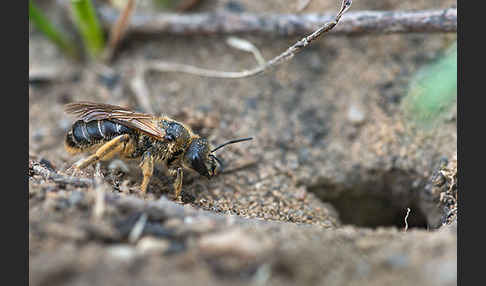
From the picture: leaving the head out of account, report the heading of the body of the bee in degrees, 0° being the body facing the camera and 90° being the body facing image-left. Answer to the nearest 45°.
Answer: approximately 270°

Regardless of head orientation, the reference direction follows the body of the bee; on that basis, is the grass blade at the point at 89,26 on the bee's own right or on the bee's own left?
on the bee's own left

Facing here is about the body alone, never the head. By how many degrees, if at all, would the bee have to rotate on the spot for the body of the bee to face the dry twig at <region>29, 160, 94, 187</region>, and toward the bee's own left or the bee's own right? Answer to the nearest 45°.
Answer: approximately 135° to the bee's own right

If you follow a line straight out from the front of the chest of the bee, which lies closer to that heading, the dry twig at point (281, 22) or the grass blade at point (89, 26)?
the dry twig

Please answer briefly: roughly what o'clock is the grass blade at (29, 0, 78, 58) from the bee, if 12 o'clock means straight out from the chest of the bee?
The grass blade is roughly at 8 o'clock from the bee.

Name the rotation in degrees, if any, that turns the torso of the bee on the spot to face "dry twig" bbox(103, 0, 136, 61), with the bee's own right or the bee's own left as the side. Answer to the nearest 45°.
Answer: approximately 90° to the bee's own left

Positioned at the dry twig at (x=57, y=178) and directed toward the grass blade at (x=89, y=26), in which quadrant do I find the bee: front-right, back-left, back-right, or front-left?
front-right
